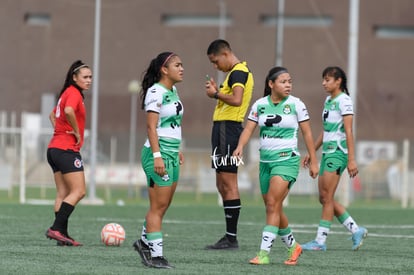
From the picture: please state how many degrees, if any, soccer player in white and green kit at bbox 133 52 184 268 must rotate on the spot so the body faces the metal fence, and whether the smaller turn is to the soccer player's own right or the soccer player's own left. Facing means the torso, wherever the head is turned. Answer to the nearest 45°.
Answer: approximately 135° to the soccer player's own left

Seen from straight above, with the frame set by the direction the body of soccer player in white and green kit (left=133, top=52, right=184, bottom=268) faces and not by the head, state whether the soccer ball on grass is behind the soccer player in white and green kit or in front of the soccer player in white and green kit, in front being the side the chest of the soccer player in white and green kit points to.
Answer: behind

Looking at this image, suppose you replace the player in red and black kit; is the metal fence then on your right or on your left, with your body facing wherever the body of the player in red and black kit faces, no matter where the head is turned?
on your left

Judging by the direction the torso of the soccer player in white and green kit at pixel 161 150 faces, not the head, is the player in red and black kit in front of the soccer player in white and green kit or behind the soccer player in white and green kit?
behind

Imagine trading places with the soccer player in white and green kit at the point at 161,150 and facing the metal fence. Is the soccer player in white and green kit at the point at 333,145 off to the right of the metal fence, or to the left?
right

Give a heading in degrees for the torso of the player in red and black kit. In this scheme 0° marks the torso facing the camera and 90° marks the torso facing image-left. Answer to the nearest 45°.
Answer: approximately 270°

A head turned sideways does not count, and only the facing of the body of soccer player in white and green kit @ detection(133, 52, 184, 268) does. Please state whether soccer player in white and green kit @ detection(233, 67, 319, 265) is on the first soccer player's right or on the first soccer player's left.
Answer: on the first soccer player's left

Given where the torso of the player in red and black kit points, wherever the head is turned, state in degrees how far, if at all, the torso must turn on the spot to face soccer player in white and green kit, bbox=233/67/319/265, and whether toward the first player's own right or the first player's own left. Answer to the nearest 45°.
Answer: approximately 45° to the first player's own right
